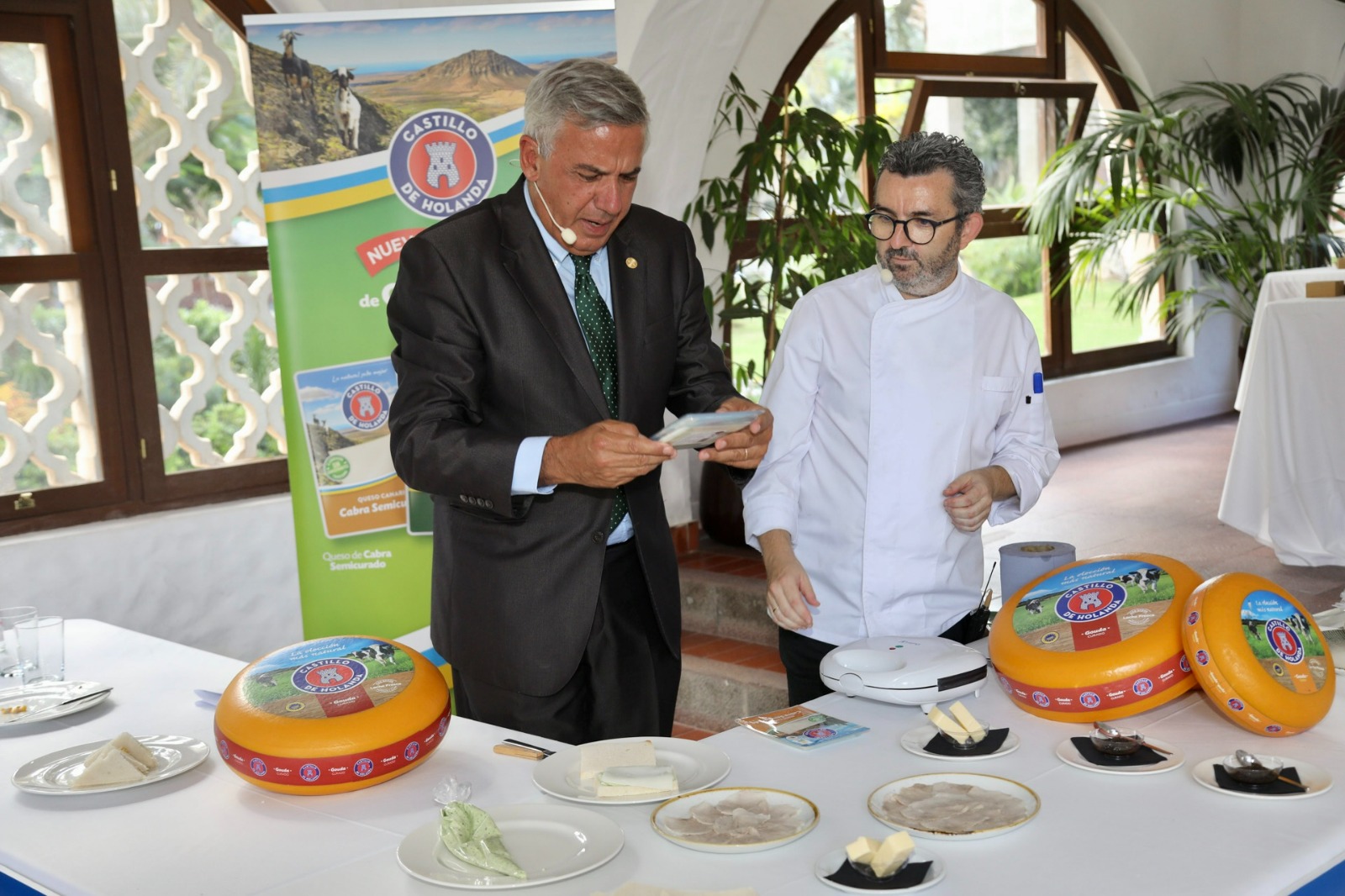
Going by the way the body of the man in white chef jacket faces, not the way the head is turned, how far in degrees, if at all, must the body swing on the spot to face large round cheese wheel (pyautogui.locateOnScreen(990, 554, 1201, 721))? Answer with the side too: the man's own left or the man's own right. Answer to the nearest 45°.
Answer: approximately 45° to the man's own left

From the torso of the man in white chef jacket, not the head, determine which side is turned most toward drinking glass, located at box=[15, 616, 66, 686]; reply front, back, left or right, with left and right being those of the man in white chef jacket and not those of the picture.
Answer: right

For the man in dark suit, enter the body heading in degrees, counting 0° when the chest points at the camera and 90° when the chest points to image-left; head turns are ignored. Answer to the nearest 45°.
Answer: approximately 315°

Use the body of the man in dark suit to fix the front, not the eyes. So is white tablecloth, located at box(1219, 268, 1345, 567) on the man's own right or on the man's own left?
on the man's own left

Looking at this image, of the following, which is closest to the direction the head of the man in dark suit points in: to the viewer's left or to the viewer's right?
to the viewer's right

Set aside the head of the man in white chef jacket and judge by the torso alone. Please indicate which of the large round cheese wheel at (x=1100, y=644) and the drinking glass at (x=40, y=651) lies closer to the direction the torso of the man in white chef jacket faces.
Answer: the large round cheese wheel

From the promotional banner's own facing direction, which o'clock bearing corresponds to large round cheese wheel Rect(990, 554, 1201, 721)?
The large round cheese wheel is roughly at 11 o'clock from the promotional banner.

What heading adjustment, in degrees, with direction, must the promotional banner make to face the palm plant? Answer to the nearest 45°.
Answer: approximately 135° to its left

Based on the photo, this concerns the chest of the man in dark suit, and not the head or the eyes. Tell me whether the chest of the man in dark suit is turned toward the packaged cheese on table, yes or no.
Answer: yes

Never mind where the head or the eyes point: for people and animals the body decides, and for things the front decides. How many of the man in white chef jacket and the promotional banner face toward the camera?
2

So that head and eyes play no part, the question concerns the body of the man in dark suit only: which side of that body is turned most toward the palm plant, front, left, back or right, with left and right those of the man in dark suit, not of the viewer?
left

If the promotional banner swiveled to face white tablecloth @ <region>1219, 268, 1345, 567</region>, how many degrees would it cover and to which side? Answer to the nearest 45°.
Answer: approximately 90° to its left

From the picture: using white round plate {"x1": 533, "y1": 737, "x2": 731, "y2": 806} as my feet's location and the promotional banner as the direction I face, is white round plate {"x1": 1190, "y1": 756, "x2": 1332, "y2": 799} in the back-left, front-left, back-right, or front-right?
back-right

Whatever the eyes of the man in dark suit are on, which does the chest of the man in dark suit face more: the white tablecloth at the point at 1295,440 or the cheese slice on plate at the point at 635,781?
the cheese slice on plate

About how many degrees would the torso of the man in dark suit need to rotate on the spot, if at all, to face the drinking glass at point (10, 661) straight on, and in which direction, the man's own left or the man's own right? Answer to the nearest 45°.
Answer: approximately 135° to the man's own right
